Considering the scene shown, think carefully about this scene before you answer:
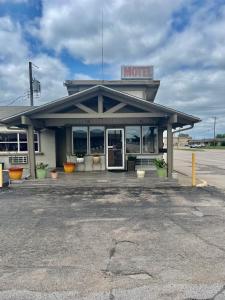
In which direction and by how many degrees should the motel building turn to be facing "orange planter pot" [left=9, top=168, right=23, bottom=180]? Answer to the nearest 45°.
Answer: approximately 45° to its right

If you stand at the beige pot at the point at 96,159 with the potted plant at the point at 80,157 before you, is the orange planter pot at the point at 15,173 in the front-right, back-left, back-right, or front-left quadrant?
front-left

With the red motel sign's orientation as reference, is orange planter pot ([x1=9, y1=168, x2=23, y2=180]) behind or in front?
in front

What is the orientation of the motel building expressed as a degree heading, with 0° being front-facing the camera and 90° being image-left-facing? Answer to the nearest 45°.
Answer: approximately 0°

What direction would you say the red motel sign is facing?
toward the camera

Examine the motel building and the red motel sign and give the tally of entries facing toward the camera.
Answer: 2

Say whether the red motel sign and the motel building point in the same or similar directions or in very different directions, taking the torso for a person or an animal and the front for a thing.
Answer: same or similar directions
